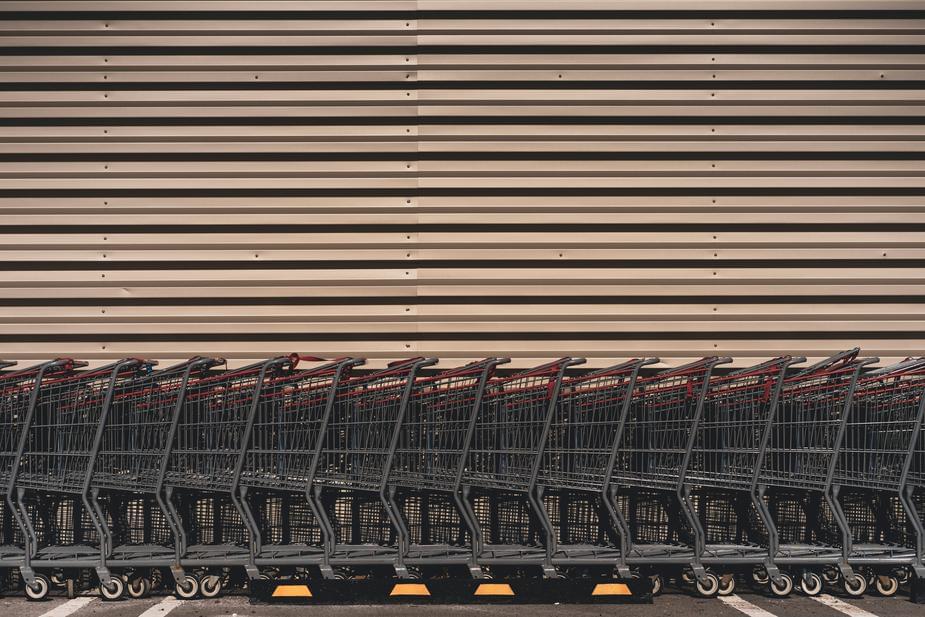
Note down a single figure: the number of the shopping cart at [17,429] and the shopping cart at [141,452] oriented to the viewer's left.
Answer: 2

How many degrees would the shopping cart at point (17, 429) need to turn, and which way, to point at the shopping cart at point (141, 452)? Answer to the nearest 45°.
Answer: approximately 135° to its left

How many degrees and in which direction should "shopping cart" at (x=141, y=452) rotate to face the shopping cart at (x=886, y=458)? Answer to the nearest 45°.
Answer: approximately 180°

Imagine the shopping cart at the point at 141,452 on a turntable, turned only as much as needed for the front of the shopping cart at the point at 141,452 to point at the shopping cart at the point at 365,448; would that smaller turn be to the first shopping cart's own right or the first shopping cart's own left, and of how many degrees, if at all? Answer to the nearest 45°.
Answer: approximately 180°

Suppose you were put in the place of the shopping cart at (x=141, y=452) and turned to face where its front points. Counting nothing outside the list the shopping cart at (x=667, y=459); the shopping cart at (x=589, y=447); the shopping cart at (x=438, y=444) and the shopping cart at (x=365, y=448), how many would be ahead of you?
0

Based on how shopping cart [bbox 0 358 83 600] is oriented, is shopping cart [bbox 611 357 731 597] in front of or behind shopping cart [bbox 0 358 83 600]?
behind

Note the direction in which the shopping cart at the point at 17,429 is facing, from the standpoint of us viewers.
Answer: facing to the left of the viewer

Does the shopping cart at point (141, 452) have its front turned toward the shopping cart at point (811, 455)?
no

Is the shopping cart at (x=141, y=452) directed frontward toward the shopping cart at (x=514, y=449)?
no

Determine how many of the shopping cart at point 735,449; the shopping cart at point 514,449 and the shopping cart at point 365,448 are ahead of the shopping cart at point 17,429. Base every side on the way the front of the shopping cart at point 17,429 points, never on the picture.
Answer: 0

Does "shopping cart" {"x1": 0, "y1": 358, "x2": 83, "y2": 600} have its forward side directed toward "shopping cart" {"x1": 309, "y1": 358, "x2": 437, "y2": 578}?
no

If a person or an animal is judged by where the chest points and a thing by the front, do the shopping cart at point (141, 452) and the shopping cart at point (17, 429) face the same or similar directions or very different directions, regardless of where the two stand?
same or similar directions

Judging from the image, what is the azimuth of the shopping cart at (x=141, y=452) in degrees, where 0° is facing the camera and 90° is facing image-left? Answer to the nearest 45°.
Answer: approximately 90°
